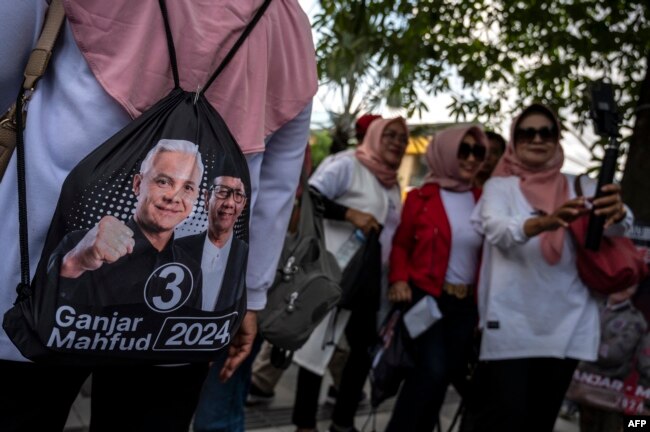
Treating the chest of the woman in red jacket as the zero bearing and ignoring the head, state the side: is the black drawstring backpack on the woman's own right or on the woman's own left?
on the woman's own right

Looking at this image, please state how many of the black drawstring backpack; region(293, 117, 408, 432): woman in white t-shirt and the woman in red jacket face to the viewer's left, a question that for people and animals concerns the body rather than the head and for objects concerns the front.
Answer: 0

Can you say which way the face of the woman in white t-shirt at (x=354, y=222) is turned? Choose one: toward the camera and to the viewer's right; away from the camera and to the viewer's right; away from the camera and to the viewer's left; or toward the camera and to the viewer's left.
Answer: toward the camera and to the viewer's right

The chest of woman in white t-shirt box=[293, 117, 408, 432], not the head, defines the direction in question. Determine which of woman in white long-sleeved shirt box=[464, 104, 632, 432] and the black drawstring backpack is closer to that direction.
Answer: the woman in white long-sleeved shirt

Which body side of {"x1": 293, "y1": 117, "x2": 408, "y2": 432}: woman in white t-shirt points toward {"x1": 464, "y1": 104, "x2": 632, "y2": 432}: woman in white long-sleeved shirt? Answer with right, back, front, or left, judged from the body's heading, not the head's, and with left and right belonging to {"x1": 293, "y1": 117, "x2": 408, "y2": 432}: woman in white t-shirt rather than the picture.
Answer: front

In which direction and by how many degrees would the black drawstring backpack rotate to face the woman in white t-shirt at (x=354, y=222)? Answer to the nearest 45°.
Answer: approximately 135° to its left

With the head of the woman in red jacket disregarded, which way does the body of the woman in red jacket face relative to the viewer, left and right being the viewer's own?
facing the viewer and to the right of the viewer

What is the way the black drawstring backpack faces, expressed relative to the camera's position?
facing the viewer

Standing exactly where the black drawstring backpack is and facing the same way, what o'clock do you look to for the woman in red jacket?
The woman in red jacket is roughly at 7 o'clock from the black drawstring backpack.

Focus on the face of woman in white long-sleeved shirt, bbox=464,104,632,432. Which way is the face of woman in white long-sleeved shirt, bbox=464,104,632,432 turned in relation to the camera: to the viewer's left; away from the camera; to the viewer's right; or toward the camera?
toward the camera

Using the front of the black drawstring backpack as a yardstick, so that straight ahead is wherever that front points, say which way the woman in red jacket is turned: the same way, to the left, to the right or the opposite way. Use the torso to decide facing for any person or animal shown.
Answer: the same way

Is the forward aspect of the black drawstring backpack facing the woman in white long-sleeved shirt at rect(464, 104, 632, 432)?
no

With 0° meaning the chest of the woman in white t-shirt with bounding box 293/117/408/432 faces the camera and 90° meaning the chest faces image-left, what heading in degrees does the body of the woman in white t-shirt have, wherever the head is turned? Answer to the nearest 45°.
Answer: approximately 315°
